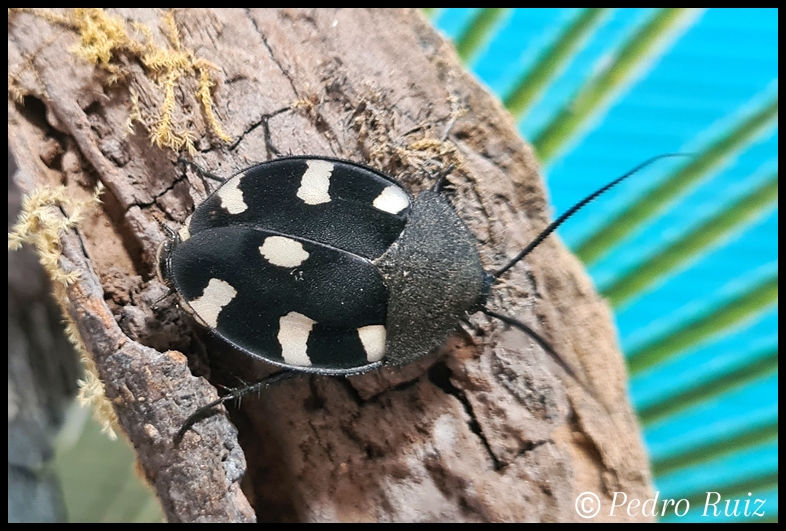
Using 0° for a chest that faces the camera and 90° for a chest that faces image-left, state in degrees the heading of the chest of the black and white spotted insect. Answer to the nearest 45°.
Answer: approximately 270°
